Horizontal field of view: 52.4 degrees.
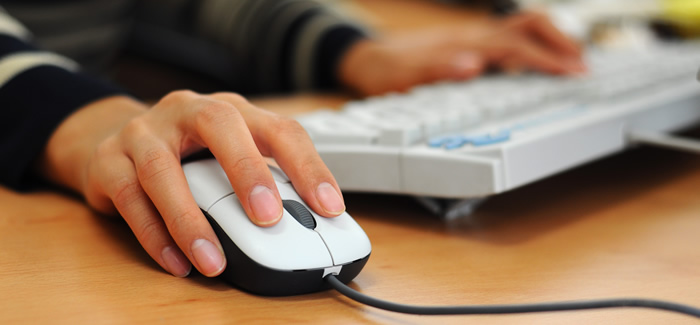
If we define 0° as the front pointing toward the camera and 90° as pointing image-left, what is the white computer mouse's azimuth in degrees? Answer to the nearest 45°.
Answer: approximately 315°
